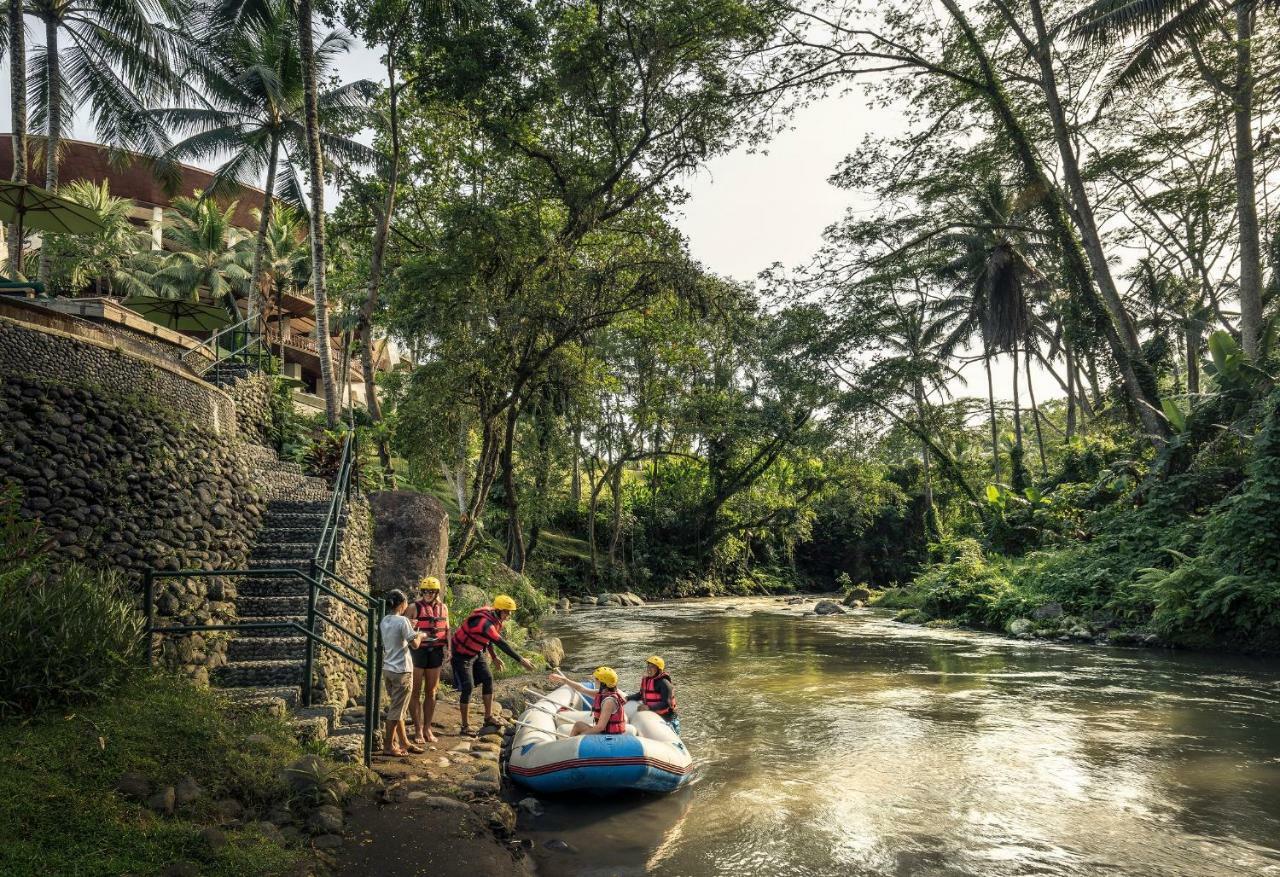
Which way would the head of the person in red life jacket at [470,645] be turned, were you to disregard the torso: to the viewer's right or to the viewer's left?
to the viewer's right

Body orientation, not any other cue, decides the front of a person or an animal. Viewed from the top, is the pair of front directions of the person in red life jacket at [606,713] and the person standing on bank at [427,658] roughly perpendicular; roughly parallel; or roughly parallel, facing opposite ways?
roughly perpendicular

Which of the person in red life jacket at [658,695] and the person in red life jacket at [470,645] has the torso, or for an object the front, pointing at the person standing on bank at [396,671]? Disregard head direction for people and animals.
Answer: the person in red life jacket at [658,695]

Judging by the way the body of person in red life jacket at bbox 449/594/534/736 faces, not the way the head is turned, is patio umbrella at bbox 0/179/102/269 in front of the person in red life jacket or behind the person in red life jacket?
behind

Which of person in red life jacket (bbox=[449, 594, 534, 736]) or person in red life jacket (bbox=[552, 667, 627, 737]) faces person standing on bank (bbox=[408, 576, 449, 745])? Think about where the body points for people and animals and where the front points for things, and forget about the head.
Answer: person in red life jacket (bbox=[552, 667, 627, 737])

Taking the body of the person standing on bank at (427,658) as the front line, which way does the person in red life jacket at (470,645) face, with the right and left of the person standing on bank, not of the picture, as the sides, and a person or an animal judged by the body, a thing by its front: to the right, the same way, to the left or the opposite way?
to the left

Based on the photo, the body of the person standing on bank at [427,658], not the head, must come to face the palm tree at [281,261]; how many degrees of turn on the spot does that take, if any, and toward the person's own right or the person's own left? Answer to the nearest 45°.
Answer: approximately 180°

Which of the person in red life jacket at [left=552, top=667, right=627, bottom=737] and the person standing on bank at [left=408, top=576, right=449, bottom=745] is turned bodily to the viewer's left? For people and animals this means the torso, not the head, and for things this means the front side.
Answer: the person in red life jacket

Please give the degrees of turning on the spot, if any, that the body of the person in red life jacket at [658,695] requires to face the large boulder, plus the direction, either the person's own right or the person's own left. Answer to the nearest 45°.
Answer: approximately 90° to the person's own right

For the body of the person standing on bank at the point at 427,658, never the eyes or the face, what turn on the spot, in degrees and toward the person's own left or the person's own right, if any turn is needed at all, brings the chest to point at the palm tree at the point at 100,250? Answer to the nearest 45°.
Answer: approximately 135° to the person's own right
